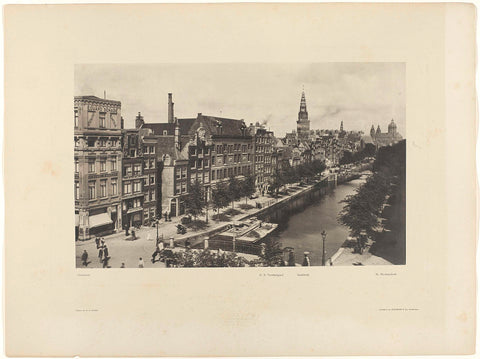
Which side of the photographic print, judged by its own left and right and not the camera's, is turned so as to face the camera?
front
